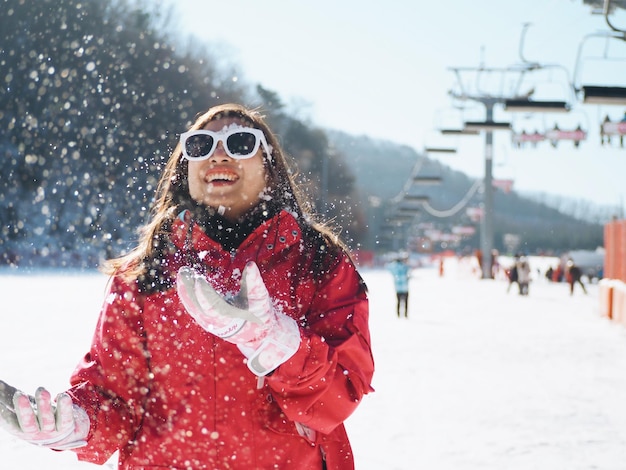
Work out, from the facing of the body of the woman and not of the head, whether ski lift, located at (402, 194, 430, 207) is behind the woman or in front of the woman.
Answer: behind

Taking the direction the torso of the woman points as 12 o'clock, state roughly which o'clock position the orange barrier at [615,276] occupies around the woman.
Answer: The orange barrier is roughly at 7 o'clock from the woman.

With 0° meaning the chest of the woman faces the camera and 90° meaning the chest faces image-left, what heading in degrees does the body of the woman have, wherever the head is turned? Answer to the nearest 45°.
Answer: approximately 0°

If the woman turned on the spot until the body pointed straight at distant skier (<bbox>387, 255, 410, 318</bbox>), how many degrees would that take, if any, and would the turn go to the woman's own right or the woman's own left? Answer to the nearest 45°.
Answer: approximately 180°

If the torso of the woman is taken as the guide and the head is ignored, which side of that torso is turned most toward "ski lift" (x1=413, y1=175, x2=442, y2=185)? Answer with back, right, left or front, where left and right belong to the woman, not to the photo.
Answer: back

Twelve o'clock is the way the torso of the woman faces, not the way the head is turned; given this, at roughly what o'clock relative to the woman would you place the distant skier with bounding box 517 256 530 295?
The distant skier is roughly at 7 o'clock from the woman.
